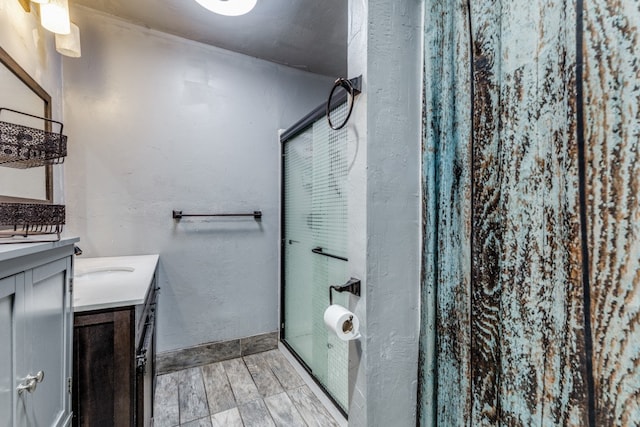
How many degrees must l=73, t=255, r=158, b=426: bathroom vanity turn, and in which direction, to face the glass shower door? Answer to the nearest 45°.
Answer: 0° — it already faces it

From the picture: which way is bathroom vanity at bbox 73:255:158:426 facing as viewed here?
to the viewer's right
